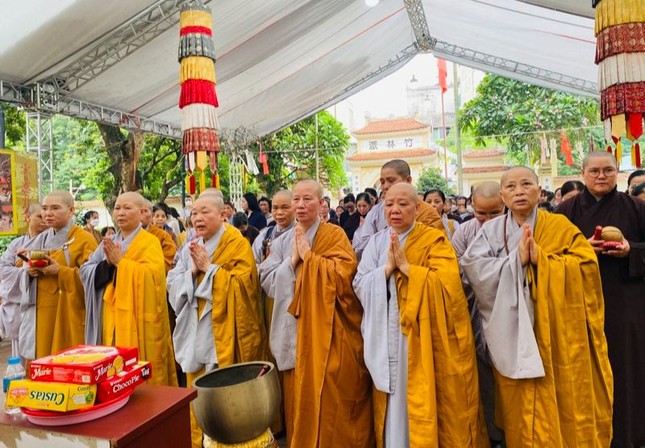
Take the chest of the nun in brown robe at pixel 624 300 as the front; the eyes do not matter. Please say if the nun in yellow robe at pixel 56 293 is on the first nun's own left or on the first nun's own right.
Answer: on the first nun's own right

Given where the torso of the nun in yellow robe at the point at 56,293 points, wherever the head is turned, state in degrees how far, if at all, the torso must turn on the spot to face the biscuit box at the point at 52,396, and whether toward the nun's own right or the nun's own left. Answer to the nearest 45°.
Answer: approximately 45° to the nun's own left

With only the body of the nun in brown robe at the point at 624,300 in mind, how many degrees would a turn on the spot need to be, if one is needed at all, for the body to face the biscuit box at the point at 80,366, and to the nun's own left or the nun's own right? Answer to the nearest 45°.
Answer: approximately 45° to the nun's own right

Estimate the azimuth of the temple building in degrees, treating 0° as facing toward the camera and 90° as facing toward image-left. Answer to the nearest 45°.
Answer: approximately 0°

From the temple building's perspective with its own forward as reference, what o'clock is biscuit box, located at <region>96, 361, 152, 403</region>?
The biscuit box is roughly at 12 o'clock from the temple building.

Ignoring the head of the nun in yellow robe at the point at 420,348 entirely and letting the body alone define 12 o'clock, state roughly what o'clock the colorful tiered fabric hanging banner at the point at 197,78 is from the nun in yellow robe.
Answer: The colorful tiered fabric hanging banner is roughly at 3 o'clock from the nun in yellow robe.

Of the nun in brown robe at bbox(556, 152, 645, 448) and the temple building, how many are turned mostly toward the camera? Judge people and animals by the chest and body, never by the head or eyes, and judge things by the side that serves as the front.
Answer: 2

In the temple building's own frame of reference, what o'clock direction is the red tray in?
The red tray is roughly at 12 o'clock from the temple building.

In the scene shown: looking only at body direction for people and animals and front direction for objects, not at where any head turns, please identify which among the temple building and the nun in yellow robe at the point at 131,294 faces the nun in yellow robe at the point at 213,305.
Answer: the temple building
